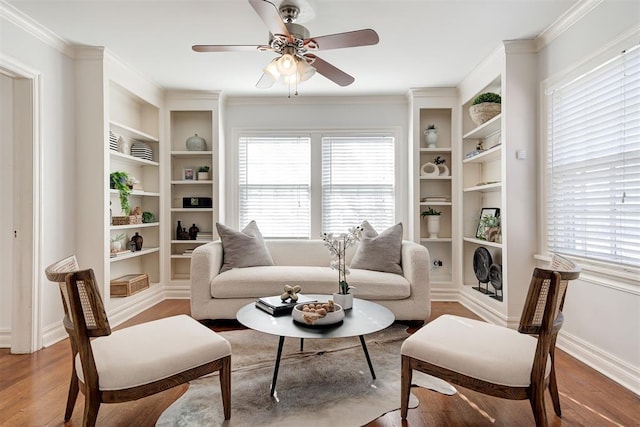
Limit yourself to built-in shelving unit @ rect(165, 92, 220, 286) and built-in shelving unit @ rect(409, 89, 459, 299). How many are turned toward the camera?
2

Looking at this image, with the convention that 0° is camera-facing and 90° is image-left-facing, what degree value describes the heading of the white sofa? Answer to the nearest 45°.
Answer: approximately 0°

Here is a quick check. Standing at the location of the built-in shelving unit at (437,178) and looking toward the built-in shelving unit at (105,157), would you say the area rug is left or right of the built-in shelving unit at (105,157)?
left

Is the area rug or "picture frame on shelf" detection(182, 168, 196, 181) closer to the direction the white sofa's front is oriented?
the area rug

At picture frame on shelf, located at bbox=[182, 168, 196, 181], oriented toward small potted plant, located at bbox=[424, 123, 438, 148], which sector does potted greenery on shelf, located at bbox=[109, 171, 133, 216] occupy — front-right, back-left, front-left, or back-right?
back-right

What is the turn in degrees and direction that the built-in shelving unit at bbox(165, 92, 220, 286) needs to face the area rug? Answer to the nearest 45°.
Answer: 0° — it already faces it

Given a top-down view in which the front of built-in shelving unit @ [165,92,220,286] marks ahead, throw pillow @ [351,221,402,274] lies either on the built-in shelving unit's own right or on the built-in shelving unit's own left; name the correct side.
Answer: on the built-in shelving unit's own left

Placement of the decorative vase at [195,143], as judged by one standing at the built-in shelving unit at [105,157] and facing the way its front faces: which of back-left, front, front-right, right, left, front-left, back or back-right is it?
left

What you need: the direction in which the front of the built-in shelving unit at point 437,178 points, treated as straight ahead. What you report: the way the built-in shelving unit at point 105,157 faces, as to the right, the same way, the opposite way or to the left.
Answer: to the left

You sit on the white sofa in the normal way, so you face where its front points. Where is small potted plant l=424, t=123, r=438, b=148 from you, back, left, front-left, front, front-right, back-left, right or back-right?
back-left

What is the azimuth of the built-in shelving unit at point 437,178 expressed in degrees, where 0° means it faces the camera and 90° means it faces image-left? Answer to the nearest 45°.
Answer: approximately 0°

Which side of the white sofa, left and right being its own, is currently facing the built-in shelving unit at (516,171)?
left

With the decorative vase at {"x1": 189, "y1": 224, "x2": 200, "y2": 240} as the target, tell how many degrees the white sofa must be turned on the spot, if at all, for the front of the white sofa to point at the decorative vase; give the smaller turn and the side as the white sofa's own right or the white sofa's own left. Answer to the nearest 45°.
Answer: approximately 135° to the white sofa's own right

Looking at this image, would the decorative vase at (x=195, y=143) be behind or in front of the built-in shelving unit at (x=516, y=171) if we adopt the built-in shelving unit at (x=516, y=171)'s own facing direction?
in front

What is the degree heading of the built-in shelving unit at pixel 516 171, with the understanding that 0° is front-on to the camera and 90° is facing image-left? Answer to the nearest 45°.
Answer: approximately 45°

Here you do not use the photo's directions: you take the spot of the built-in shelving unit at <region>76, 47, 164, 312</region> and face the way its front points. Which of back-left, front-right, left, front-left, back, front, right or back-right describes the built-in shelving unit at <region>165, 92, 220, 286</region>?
left
